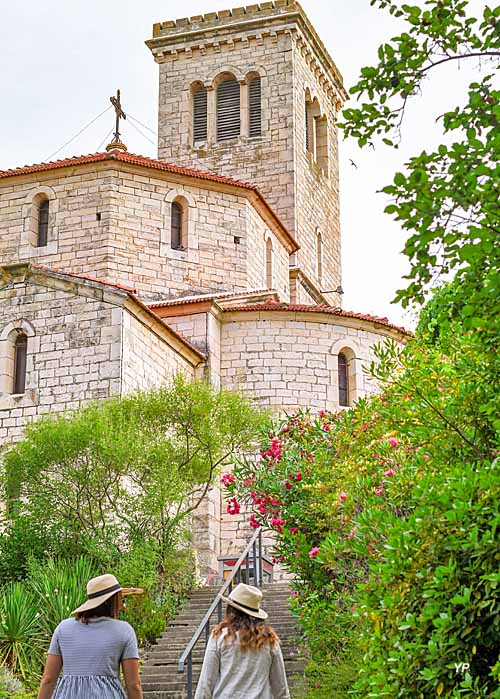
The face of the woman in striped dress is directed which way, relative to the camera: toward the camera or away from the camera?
away from the camera

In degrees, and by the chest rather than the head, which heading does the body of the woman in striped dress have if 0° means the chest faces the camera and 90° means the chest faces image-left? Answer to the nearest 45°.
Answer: approximately 180°

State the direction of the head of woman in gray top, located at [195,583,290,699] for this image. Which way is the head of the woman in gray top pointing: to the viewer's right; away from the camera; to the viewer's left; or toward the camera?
away from the camera

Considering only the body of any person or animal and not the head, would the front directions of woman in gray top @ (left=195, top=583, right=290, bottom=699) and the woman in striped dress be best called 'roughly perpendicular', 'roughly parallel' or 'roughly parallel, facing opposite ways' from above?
roughly parallel

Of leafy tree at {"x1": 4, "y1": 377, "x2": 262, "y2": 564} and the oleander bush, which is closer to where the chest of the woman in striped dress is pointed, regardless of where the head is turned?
the leafy tree

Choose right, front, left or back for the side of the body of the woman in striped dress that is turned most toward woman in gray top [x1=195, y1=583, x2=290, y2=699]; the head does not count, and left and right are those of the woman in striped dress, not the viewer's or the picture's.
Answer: right

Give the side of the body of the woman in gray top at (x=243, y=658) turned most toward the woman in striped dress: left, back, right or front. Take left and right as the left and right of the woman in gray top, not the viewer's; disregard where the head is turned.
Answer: left

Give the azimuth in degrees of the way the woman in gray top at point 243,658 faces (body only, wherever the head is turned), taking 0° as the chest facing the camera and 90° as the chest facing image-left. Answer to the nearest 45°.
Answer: approximately 180°

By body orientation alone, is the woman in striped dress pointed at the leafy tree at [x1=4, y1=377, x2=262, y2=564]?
yes

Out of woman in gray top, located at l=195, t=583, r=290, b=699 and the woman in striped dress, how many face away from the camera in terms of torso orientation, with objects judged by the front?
2
